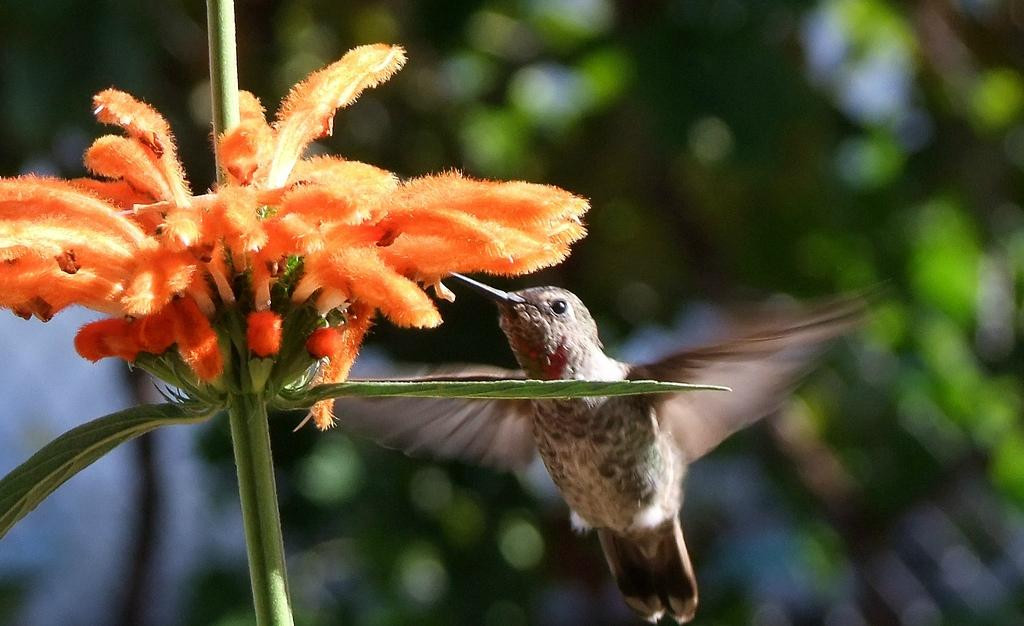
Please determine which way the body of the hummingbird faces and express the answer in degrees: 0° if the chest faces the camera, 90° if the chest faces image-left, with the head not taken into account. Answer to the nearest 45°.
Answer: approximately 45°
